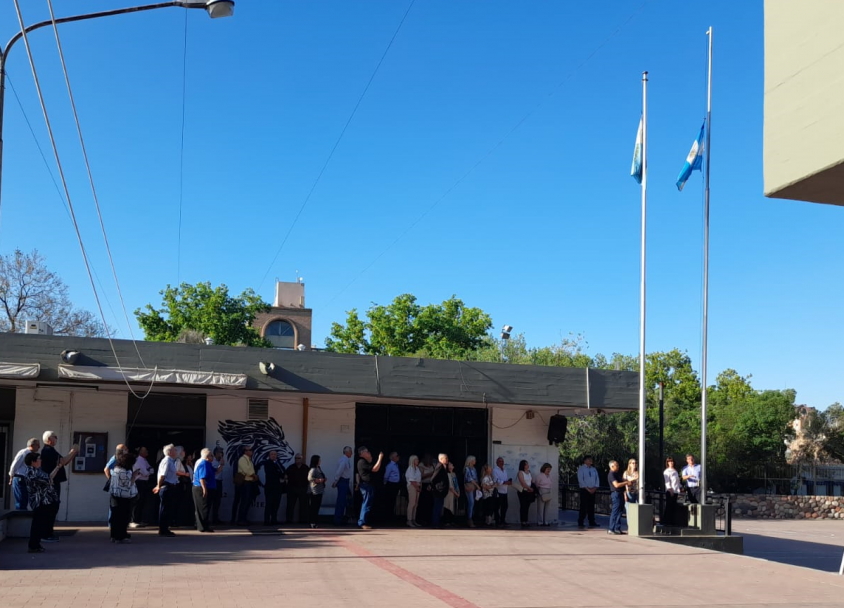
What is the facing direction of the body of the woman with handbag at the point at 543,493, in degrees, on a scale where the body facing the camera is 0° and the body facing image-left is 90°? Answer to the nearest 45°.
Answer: approximately 315°

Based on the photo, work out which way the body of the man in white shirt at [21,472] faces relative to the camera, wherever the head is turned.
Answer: to the viewer's right

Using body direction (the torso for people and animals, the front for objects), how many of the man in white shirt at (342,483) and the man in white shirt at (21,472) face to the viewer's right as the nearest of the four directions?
2

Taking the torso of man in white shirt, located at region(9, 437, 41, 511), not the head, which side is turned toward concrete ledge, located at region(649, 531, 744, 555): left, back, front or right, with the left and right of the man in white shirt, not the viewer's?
front

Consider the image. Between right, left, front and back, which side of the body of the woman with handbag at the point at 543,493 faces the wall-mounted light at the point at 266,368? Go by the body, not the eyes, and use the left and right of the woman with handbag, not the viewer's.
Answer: right

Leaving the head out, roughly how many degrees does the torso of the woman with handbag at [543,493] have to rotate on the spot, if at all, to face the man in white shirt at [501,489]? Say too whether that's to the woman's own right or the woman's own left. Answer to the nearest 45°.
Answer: approximately 90° to the woman's own right

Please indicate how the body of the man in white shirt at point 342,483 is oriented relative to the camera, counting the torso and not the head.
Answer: to the viewer's right

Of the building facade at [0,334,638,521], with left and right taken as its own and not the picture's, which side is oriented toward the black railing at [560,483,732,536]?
left
